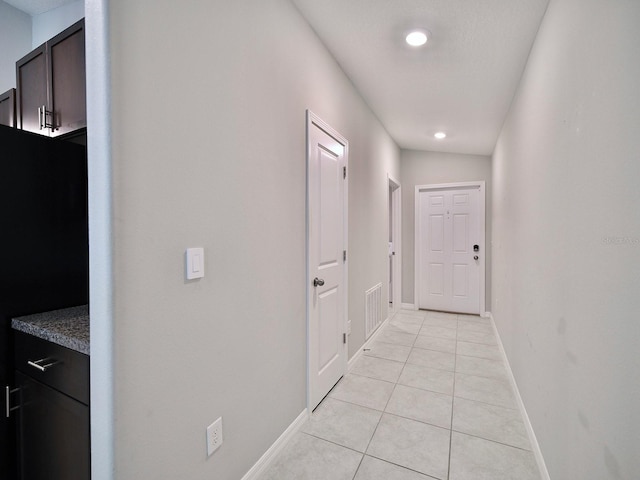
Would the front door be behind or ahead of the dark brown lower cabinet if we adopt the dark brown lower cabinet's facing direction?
behind

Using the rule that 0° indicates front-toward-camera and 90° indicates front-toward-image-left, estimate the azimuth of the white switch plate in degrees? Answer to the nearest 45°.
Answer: approximately 315°

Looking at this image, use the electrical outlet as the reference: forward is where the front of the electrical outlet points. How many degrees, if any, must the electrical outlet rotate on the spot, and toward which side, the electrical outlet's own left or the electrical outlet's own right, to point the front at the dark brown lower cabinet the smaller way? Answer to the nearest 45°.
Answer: approximately 135° to the electrical outlet's own right

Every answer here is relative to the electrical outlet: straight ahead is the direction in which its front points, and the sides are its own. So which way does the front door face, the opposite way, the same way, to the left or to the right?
to the right

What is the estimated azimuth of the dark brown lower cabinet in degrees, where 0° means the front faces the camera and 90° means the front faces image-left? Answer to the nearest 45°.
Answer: approximately 45°

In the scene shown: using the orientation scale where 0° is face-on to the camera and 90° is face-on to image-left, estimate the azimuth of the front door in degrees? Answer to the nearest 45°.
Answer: approximately 0°
